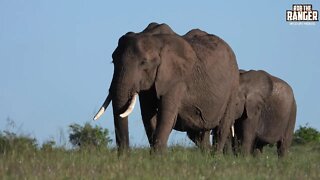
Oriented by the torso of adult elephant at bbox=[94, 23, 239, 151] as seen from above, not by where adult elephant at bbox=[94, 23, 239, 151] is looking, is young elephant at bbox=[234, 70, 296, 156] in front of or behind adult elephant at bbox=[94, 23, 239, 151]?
behind

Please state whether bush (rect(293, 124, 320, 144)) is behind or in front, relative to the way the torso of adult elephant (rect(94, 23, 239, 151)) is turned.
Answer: behind

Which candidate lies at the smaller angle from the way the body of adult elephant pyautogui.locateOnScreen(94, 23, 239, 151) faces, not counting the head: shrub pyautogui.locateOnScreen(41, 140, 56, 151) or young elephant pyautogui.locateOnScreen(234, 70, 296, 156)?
the shrub

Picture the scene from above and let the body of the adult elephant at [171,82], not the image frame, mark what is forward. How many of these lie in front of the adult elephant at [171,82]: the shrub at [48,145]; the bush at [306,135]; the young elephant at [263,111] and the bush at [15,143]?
2

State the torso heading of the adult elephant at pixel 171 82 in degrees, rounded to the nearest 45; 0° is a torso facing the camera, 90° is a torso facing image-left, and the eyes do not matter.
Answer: approximately 45°

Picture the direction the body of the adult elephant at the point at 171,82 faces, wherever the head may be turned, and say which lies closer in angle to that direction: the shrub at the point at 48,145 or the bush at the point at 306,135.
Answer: the shrub

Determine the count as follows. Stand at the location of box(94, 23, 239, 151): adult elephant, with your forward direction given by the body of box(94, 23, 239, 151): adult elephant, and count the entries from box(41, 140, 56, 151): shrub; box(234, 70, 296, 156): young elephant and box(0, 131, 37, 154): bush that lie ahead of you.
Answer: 2

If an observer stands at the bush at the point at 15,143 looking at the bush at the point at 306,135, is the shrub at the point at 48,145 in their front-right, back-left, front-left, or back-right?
front-right
